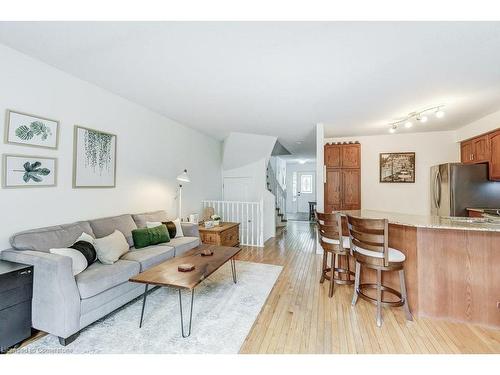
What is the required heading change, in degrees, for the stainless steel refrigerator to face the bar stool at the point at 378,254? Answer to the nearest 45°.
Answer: approximately 45° to its left

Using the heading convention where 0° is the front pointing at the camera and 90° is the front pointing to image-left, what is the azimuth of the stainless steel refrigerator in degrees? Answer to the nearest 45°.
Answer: approximately 45°

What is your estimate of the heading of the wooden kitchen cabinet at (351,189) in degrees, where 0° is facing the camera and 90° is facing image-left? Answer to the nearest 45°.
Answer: approximately 0°

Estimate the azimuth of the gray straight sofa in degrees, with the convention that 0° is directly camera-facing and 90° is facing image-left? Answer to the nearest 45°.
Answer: approximately 315°

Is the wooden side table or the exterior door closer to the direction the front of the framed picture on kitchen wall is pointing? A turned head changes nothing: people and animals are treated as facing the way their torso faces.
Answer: the wooden side table

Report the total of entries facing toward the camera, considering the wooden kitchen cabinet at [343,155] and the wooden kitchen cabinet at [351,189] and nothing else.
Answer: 2

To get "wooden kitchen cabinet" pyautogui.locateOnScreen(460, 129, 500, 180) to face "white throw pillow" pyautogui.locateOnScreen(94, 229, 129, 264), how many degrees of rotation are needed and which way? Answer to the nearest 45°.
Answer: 0° — it already faces it

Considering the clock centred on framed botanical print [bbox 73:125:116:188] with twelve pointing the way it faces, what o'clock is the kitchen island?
The kitchen island is roughly at 12 o'clock from the framed botanical print.

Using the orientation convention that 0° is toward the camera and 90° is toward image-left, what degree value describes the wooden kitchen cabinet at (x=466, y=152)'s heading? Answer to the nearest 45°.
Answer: approximately 45°

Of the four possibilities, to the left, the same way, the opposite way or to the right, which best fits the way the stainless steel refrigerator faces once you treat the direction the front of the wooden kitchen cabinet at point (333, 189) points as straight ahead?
to the right
